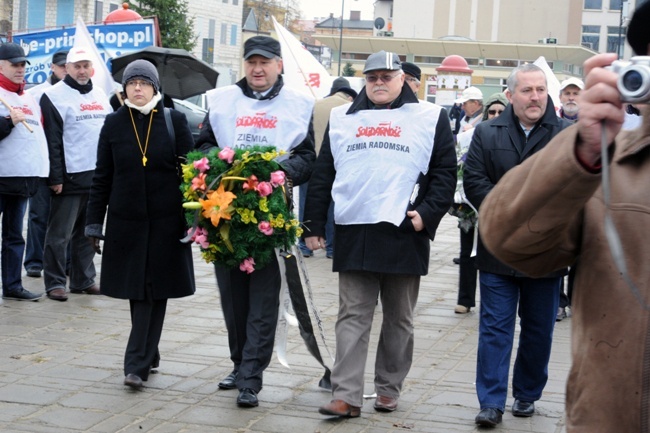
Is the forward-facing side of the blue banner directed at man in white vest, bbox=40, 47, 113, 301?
yes

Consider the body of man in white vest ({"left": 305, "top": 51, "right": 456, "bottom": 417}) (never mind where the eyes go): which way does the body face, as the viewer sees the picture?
toward the camera

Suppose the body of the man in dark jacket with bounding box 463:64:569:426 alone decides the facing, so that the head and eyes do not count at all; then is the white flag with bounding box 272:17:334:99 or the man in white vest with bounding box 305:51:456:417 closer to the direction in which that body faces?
the man in white vest

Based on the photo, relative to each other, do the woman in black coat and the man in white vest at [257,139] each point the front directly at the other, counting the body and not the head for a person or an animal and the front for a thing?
no

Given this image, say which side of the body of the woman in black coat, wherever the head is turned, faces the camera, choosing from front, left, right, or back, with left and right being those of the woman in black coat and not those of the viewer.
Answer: front

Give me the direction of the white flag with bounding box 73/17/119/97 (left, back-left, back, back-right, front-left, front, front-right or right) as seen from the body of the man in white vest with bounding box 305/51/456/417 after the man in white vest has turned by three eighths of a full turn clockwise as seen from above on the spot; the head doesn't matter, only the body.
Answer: front

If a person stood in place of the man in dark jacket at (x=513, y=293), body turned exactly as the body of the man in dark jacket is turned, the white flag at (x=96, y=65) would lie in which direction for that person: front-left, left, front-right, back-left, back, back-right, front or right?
back-right

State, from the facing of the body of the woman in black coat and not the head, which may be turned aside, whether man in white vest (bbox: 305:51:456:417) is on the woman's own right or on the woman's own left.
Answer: on the woman's own left

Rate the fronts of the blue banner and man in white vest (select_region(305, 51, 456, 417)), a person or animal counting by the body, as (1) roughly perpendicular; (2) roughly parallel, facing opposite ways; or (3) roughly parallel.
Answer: roughly parallel

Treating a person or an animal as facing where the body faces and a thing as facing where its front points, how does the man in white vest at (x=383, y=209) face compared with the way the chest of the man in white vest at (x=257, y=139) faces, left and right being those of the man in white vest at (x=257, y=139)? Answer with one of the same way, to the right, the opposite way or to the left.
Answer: the same way

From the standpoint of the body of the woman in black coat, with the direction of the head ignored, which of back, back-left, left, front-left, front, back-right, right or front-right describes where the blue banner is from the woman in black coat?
back

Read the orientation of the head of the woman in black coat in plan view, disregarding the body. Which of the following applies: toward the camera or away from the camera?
toward the camera

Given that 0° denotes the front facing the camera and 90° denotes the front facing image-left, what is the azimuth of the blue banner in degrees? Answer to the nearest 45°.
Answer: approximately 0°

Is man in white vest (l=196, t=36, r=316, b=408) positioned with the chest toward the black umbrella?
no

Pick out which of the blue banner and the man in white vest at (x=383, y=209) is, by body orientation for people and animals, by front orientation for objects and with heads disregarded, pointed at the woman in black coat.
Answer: the blue banner

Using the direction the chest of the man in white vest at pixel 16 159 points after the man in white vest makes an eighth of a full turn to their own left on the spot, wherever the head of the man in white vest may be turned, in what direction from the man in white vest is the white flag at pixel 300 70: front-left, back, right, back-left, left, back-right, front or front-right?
front-left

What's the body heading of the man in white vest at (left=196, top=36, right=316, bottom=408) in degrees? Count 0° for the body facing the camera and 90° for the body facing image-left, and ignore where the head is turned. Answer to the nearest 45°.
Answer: approximately 0°

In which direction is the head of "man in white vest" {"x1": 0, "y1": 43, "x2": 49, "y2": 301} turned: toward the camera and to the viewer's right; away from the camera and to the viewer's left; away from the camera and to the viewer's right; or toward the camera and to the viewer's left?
toward the camera and to the viewer's right

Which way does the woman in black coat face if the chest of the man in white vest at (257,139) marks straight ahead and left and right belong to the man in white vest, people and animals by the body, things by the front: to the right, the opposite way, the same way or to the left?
the same way

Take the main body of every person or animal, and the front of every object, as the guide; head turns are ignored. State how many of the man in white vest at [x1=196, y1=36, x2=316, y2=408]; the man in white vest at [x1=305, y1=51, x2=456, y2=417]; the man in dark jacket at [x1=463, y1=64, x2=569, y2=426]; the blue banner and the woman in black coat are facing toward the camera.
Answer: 5

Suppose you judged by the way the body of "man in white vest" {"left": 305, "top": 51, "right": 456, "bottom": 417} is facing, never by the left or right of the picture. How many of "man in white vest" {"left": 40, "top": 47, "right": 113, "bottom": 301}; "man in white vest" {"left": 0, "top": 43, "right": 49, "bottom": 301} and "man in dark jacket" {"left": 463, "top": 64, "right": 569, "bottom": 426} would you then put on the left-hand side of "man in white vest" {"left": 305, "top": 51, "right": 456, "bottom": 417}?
1

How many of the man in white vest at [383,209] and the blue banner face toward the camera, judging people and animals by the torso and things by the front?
2
